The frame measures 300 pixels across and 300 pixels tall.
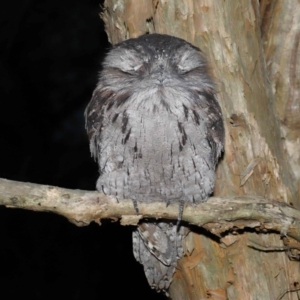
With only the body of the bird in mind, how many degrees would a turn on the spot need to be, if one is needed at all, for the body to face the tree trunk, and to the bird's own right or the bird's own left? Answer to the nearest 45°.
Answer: approximately 135° to the bird's own left

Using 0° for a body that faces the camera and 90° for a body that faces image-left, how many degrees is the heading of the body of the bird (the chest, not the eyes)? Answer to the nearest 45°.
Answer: approximately 0°
